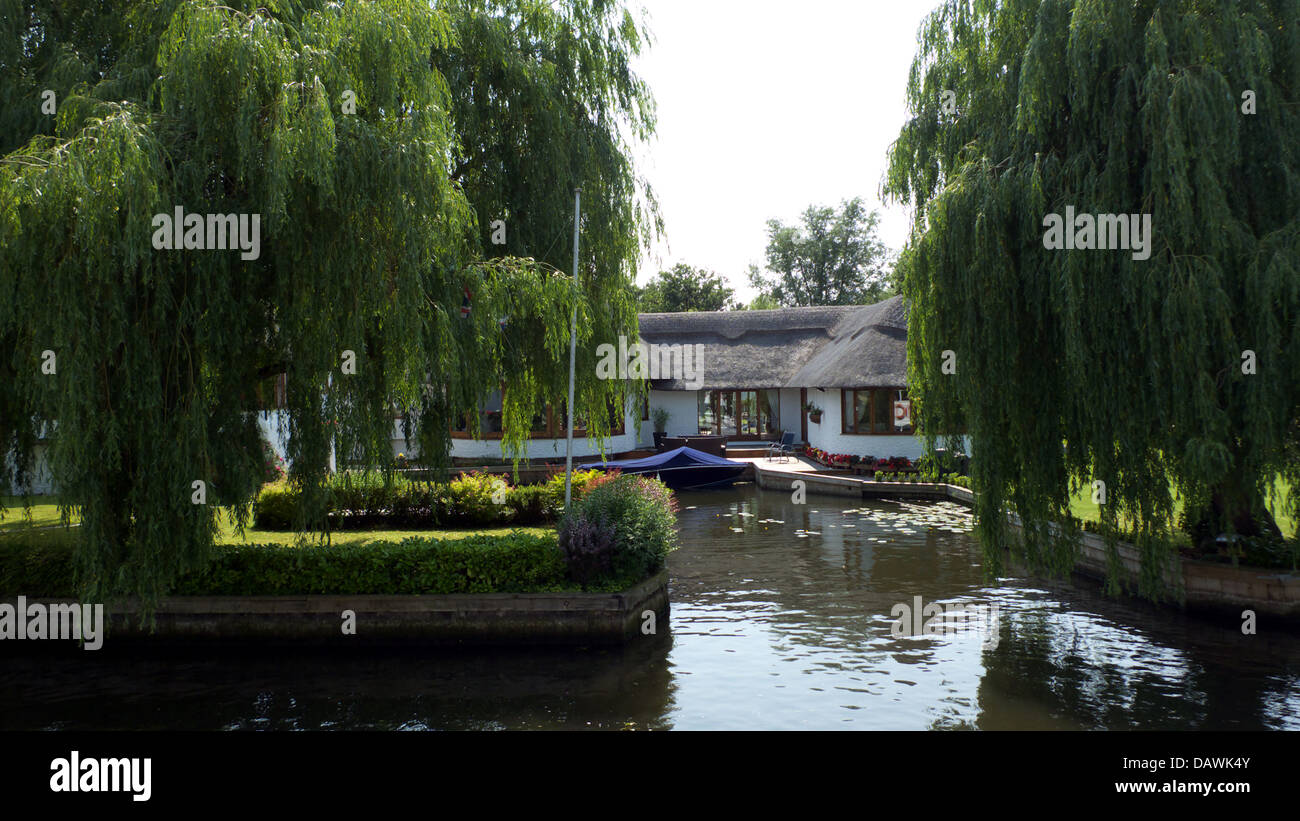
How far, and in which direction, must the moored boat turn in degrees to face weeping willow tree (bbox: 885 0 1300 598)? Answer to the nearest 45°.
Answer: approximately 90° to its right

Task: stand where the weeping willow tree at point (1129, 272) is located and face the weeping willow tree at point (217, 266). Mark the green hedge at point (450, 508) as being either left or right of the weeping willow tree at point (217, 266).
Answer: right

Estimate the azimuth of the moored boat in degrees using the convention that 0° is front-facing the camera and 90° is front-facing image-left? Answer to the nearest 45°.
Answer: approximately 270°

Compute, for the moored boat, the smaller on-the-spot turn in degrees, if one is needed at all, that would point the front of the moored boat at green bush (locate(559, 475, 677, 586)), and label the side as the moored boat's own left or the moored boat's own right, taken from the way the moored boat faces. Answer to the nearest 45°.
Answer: approximately 90° to the moored boat's own right

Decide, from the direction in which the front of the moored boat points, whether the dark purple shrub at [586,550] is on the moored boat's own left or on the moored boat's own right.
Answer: on the moored boat's own right

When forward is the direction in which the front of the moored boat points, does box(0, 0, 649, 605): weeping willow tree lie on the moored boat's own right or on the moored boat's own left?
on the moored boat's own right
